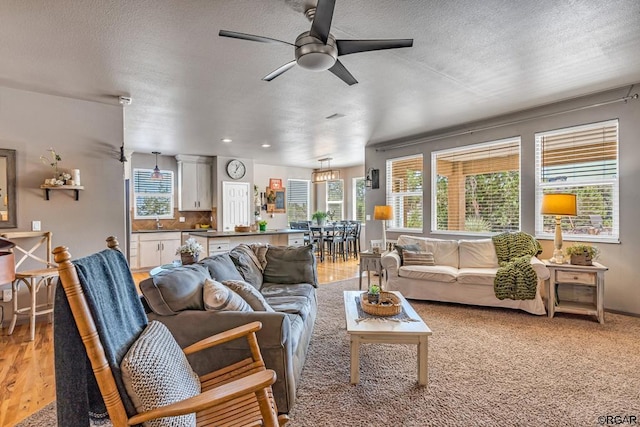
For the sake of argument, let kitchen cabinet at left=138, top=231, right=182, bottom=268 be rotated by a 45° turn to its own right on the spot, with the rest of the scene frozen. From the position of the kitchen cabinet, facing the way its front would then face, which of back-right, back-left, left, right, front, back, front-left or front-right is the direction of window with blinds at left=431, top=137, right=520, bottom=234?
left

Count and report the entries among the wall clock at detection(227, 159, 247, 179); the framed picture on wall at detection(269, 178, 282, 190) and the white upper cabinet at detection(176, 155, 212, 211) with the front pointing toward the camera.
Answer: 3

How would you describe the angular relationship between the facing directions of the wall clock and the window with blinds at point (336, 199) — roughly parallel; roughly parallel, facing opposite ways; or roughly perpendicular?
roughly parallel

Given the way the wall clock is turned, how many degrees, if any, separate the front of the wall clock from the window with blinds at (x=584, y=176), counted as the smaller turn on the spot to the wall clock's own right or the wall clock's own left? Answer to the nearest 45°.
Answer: approximately 45° to the wall clock's own left

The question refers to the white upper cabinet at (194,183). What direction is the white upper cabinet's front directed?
toward the camera

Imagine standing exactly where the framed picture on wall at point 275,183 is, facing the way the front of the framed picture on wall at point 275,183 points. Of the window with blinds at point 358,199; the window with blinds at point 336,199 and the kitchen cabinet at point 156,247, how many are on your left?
2

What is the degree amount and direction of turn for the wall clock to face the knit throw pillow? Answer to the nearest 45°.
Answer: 0° — it already faces it

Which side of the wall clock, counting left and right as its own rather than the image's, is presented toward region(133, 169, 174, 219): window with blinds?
right

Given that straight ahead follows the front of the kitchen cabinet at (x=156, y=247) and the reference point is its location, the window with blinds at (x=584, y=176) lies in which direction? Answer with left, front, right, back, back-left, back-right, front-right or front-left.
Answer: front-left

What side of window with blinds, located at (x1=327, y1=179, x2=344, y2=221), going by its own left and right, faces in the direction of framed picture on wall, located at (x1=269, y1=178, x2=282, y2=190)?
right

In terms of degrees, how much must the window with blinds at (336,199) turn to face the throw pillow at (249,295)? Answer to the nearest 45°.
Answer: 0° — it already faces it

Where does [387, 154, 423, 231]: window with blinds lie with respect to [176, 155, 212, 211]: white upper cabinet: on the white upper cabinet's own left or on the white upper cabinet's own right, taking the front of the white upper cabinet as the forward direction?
on the white upper cabinet's own left

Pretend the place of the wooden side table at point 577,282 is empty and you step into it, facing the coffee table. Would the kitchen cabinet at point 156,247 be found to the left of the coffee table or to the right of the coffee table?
right

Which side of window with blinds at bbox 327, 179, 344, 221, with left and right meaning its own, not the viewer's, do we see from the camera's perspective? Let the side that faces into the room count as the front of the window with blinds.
front

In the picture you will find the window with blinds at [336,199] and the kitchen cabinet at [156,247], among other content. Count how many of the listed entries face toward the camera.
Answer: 2

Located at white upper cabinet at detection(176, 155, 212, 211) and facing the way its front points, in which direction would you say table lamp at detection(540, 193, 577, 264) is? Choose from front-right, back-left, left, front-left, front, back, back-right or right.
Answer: front-left

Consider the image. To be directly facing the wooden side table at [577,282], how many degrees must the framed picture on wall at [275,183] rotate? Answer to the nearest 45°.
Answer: approximately 45° to its left
